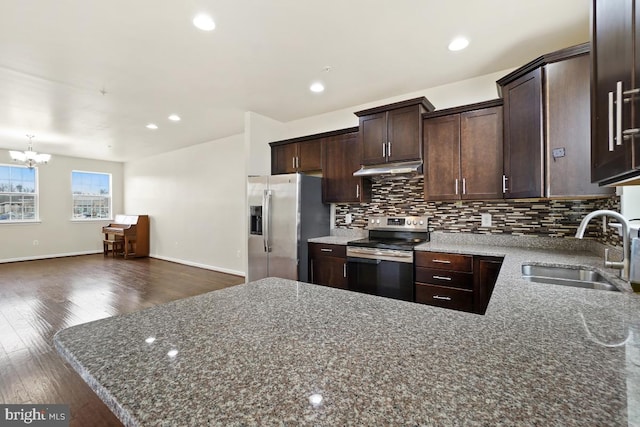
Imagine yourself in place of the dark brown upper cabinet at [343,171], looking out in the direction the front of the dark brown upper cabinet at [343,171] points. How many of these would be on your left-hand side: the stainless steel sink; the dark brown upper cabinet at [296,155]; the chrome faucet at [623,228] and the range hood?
3

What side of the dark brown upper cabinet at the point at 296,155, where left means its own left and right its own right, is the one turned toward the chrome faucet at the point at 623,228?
left

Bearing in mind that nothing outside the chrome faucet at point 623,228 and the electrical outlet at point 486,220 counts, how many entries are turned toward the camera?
1

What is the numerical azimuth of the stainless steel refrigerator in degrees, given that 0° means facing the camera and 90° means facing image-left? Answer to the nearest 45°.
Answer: approximately 45°

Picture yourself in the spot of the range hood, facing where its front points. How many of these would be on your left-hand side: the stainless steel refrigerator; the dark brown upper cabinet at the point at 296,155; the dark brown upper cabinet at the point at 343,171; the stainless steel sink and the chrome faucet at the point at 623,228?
2

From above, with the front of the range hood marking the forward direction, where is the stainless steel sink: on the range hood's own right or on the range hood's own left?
on the range hood's own left

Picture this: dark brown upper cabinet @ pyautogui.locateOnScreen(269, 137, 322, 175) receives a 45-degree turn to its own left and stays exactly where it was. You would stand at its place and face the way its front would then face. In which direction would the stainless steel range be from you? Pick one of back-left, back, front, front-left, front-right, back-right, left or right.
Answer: front-left

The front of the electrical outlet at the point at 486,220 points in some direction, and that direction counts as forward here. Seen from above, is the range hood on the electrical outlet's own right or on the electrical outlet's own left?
on the electrical outlet's own right

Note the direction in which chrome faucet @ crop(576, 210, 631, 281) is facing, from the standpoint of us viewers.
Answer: facing to the left of the viewer
